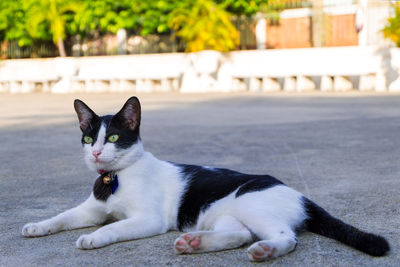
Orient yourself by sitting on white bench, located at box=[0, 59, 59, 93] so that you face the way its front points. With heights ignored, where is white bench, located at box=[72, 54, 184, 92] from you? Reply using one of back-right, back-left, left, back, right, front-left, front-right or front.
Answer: front-left

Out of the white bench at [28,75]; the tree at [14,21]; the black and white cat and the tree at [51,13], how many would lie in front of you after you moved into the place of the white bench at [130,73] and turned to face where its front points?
1

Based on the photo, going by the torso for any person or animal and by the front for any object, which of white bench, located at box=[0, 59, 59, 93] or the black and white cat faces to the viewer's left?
the black and white cat

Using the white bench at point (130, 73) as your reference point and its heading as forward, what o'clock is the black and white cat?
The black and white cat is roughly at 12 o'clock from the white bench.

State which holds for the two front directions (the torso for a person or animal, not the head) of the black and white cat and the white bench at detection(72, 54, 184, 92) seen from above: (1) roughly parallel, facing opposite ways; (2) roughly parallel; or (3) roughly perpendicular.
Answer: roughly perpendicular

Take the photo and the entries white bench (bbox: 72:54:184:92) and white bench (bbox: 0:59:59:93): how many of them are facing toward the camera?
2

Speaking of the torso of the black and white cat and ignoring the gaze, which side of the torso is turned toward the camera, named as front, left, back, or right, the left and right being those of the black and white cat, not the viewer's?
left

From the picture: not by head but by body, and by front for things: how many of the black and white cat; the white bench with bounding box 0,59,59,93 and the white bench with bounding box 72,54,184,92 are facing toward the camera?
2

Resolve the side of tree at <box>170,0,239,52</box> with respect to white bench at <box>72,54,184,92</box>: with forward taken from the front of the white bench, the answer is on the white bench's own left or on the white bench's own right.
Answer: on the white bench's own left

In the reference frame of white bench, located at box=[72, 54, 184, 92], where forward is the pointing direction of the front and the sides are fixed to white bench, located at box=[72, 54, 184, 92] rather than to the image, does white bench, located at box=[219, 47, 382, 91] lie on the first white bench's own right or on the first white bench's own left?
on the first white bench's own left

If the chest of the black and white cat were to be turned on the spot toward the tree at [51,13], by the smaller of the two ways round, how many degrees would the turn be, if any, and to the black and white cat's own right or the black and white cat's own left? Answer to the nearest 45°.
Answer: approximately 90° to the black and white cat's own right

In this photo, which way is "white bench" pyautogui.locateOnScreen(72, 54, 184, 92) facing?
toward the camera
